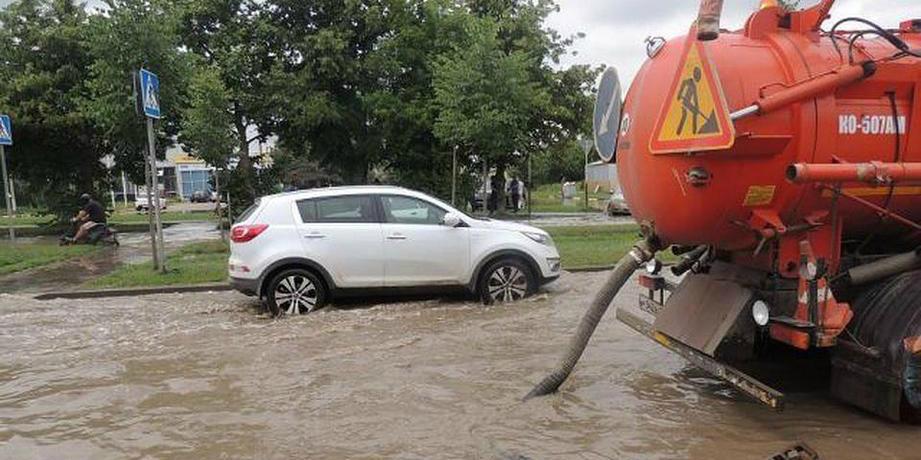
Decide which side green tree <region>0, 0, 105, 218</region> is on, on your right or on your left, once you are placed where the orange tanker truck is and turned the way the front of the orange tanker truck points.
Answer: on your left

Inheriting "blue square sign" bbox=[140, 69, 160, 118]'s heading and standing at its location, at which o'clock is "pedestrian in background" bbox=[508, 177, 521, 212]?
The pedestrian in background is roughly at 9 o'clock from the blue square sign.

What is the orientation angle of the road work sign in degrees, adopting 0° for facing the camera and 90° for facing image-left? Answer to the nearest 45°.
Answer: approximately 45°

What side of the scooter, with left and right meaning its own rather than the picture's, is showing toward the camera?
left

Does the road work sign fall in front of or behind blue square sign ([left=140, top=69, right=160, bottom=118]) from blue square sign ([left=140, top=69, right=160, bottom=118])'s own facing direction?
in front

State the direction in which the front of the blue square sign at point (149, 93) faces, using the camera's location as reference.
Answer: facing the viewer and to the right of the viewer

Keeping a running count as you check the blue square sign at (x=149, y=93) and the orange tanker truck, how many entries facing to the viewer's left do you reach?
0

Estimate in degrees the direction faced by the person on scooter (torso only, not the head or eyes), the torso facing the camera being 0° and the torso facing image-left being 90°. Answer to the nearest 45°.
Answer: approximately 90°

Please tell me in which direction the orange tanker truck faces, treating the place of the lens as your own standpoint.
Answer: facing away from the viewer and to the right of the viewer

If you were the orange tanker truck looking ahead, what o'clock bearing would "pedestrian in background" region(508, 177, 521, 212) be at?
The pedestrian in background is roughly at 10 o'clock from the orange tanker truck.

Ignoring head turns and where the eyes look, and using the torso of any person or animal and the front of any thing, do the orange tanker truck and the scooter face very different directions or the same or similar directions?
very different directions

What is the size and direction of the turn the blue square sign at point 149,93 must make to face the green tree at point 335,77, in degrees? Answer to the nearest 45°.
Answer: approximately 90° to its left
